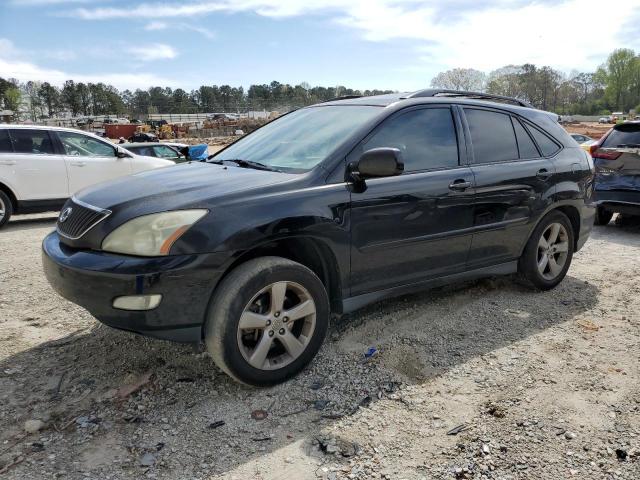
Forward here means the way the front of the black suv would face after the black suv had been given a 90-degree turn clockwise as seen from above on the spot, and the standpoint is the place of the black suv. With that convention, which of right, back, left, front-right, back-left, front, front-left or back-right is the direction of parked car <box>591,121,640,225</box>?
right

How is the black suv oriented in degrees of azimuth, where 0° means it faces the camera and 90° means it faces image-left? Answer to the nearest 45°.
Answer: approximately 45°

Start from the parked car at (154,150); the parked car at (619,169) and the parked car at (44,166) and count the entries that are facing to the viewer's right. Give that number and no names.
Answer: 2

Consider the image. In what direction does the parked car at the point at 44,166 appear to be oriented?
to the viewer's right

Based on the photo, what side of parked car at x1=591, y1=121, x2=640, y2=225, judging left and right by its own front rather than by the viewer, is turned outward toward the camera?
back

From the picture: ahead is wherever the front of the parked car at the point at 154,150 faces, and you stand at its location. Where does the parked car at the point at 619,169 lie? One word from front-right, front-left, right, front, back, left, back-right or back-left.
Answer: front-right

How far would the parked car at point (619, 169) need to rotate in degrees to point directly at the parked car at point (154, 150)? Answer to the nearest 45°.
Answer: approximately 90° to its left

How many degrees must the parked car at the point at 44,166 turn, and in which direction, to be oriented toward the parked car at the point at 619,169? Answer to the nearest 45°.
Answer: approximately 45° to its right

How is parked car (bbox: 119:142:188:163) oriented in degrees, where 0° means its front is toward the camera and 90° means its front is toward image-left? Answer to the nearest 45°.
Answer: approximately 270°

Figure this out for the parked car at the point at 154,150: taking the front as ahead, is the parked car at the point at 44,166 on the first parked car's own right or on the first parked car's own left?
on the first parked car's own right

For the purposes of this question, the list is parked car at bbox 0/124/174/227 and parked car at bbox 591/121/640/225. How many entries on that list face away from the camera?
1
